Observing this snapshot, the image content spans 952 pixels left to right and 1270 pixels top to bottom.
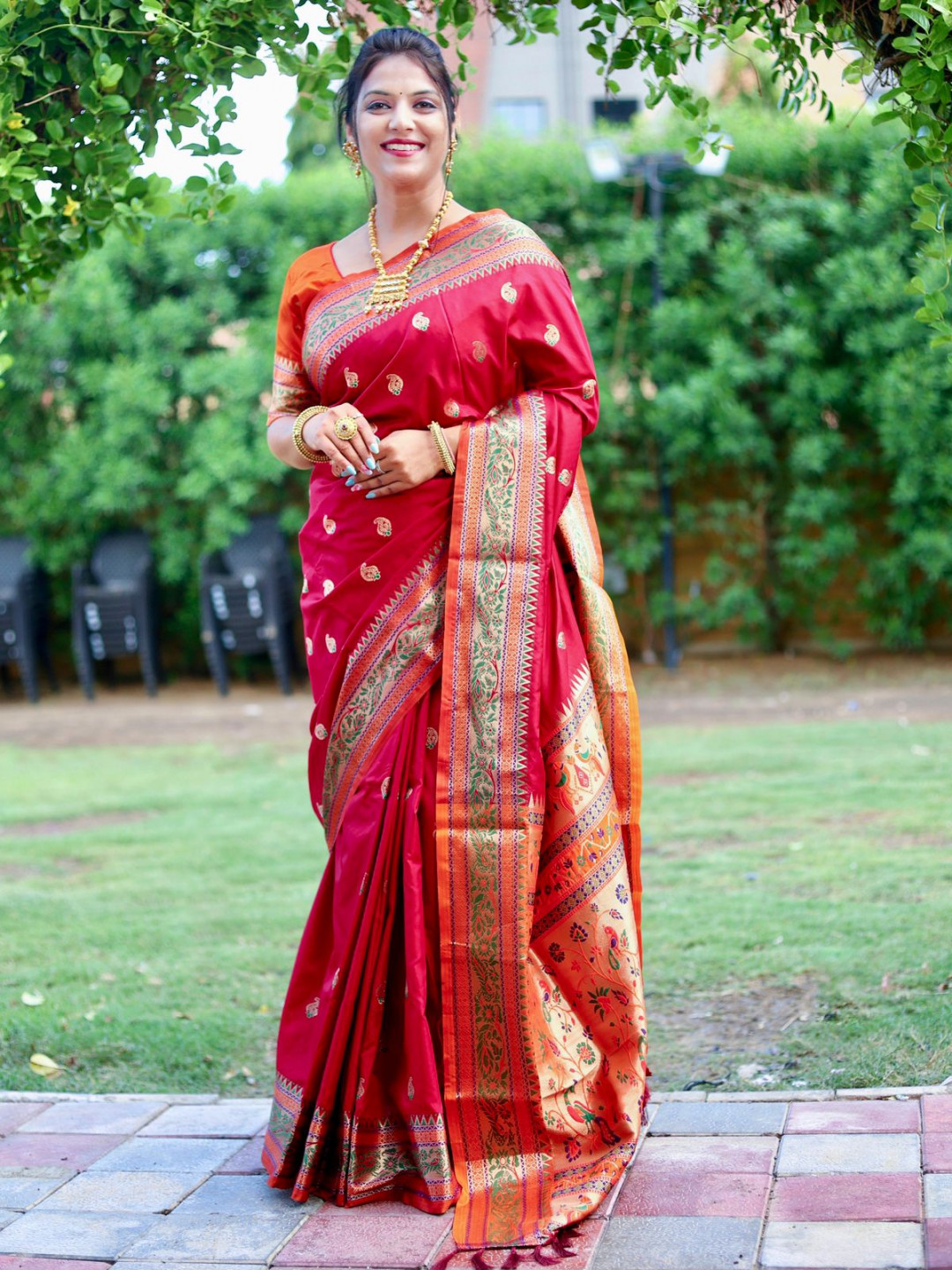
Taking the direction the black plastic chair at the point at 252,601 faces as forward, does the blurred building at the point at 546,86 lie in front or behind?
behind

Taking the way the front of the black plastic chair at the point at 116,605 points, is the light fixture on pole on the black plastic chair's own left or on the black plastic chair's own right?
on the black plastic chair's own left

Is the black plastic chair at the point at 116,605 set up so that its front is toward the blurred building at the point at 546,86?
no

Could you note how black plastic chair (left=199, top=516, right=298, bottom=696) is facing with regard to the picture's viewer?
facing the viewer and to the left of the viewer

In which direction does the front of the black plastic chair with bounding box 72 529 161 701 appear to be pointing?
toward the camera

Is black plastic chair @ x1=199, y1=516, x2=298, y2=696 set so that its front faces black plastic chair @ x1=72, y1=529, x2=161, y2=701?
no

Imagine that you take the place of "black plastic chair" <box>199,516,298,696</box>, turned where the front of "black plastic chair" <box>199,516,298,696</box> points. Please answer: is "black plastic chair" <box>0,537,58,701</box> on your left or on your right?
on your right

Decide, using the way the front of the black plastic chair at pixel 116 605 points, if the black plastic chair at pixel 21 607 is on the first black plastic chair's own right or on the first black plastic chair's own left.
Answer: on the first black plastic chair's own right

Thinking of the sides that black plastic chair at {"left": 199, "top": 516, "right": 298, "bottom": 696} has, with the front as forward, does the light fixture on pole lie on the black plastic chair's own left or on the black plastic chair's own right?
on the black plastic chair's own left

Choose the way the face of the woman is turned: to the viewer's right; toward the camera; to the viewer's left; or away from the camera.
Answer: toward the camera

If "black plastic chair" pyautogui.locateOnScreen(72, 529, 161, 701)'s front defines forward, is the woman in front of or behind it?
in front

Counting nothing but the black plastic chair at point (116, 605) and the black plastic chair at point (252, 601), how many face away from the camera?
0

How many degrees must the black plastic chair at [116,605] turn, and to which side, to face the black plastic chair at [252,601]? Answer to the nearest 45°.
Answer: approximately 45° to its left

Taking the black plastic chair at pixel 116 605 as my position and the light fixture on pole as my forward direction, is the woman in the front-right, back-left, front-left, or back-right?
front-right
